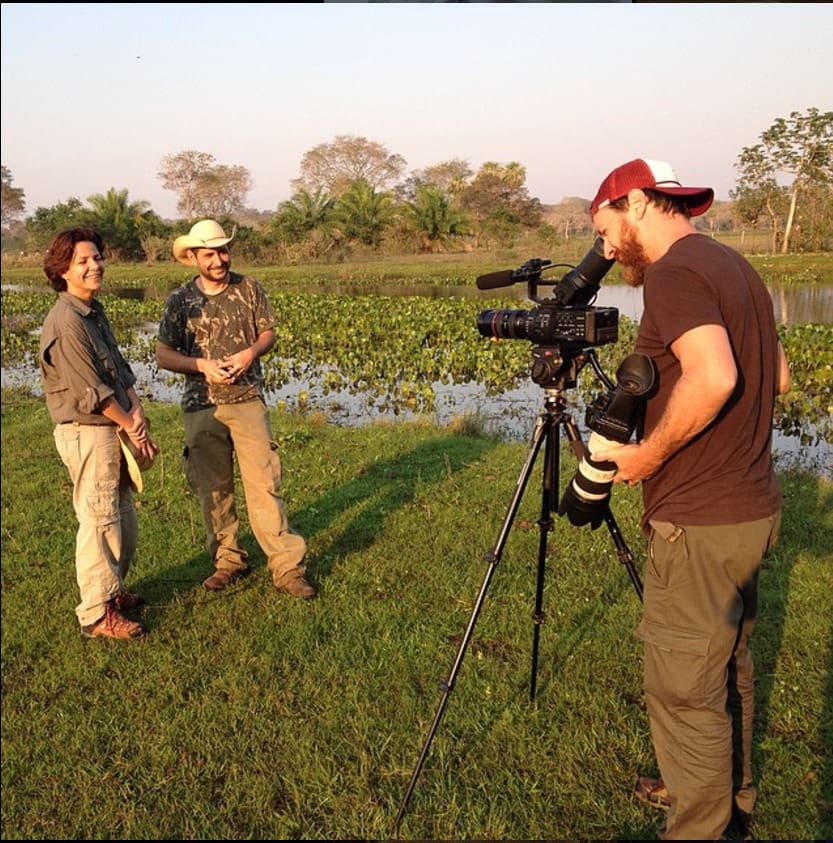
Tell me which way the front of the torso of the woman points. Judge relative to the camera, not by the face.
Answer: to the viewer's right

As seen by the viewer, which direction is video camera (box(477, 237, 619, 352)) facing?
to the viewer's left

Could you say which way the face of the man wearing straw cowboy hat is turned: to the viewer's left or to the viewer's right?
to the viewer's right
